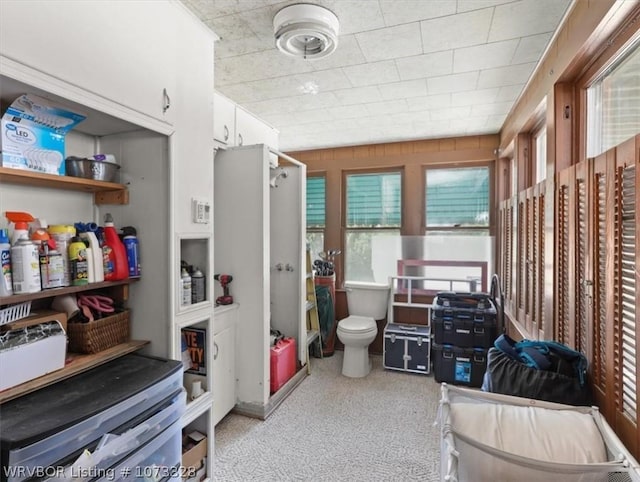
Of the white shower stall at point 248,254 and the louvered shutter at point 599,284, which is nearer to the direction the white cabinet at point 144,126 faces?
the louvered shutter

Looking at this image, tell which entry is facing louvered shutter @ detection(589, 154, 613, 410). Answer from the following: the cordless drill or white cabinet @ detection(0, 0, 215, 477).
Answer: the white cabinet

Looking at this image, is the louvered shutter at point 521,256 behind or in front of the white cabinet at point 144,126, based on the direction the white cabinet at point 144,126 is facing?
in front

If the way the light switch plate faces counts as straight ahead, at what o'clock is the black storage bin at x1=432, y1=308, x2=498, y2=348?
The black storage bin is roughly at 10 o'clock from the light switch plate.

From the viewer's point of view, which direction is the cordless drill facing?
to the viewer's left

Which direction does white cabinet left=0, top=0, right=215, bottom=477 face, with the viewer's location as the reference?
facing the viewer and to the right of the viewer

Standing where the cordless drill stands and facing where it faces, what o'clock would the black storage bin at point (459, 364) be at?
The black storage bin is roughly at 6 o'clock from the cordless drill.

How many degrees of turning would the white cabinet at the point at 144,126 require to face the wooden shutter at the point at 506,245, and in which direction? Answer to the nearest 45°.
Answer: approximately 45° to its left

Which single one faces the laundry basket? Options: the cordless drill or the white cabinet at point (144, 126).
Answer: the white cabinet

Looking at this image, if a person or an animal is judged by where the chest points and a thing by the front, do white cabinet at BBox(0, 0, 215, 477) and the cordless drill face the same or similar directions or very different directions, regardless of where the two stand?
very different directions

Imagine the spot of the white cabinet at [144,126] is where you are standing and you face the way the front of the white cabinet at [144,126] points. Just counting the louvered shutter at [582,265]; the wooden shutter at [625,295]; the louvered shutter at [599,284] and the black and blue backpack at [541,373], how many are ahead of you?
4

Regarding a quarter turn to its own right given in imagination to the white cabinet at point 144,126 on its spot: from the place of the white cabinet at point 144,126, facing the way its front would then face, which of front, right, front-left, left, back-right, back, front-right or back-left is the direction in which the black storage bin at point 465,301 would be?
back-left

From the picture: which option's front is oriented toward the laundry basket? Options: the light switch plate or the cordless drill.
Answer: the light switch plate

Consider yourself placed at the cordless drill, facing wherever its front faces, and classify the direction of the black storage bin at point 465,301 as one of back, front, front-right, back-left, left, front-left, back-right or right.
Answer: back
